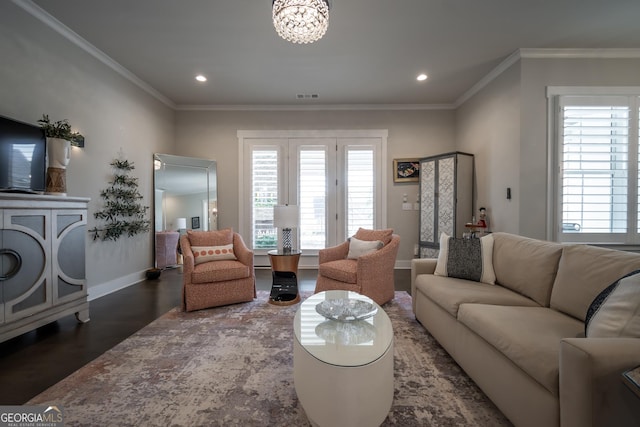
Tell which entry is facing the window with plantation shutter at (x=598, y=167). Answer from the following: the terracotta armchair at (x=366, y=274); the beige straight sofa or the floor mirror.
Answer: the floor mirror

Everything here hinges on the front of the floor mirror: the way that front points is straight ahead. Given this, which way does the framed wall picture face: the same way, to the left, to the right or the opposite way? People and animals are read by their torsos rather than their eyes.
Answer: to the right

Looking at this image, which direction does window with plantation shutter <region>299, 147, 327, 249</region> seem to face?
toward the camera

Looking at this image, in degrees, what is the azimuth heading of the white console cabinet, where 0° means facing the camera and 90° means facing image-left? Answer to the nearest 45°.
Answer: approximately 315°

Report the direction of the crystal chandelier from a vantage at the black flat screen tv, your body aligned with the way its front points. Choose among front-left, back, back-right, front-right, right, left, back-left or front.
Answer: front

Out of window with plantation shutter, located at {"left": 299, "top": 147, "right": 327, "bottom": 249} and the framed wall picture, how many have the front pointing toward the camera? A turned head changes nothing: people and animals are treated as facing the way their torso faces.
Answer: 2

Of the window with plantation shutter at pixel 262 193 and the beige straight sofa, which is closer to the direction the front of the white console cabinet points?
the beige straight sofa

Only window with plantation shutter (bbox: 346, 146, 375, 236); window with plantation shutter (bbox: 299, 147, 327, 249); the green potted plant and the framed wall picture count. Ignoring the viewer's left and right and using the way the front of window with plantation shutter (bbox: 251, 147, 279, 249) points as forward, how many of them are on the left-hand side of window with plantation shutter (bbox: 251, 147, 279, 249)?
3

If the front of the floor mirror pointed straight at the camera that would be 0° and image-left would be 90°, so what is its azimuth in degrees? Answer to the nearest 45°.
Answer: approximately 315°

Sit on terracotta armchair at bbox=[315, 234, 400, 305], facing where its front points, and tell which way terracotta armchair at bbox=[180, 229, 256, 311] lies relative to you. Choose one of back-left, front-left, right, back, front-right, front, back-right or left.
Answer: front-right

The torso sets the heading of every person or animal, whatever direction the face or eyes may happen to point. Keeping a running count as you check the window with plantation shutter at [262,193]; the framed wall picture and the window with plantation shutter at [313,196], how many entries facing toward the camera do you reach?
3

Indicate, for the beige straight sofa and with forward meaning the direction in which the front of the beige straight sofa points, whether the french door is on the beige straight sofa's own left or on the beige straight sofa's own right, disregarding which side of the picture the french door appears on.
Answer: on the beige straight sofa's own right

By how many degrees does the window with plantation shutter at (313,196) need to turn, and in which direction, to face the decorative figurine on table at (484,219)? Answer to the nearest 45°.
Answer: approximately 45° to its left

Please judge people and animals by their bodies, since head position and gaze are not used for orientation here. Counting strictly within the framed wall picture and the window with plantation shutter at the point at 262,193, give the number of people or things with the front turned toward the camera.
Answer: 2

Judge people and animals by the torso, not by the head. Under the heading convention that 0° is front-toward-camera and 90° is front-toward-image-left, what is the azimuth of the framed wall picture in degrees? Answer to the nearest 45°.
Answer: approximately 0°
